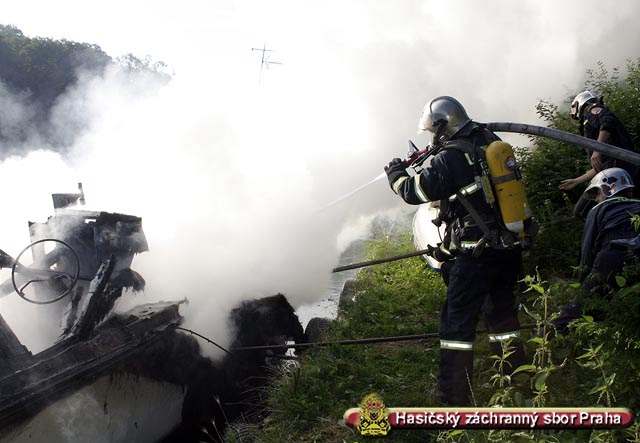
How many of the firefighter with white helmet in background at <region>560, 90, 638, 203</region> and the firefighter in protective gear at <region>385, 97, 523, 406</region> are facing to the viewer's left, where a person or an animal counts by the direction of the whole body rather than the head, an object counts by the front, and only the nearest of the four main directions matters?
2

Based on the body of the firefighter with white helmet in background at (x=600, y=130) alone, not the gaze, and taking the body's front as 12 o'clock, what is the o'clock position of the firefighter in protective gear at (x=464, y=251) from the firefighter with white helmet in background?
The firefighter in protective gear is roughly at 10 o'clock from the firefighter with white helmet in background.

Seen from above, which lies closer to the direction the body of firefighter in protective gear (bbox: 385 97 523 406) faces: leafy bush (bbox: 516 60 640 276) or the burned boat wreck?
the burned boat wreck

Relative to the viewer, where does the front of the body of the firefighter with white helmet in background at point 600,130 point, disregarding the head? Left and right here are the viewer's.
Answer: facing to the left of the viewer

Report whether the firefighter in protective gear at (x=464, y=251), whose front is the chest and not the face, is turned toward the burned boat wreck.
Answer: yes

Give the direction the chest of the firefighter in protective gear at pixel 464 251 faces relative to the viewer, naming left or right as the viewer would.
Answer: facing to the left of the viewer

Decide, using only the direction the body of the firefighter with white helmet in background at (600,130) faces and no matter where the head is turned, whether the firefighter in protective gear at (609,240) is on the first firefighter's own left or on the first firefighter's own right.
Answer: on the first firefighter's own left
